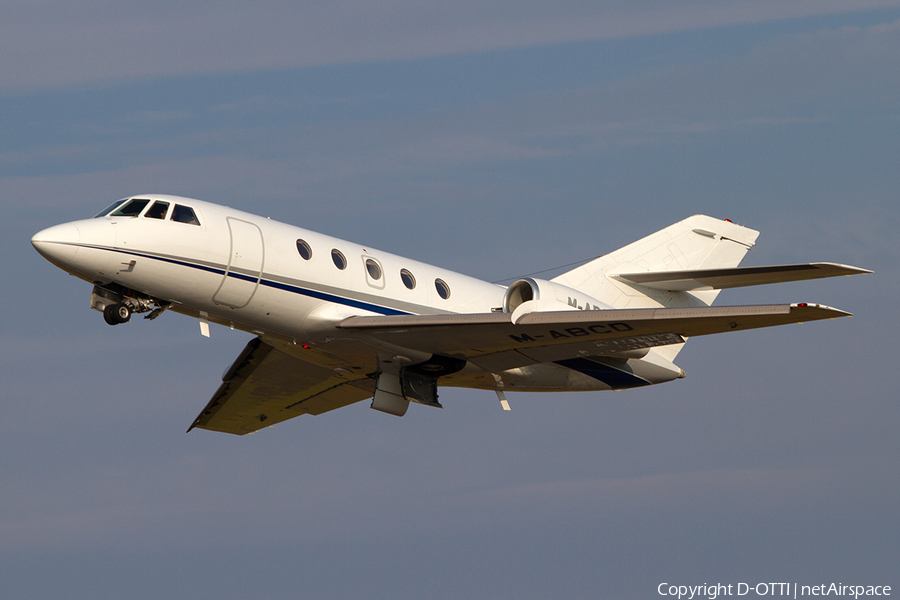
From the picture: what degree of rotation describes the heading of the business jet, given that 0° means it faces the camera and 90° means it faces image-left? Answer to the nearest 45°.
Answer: approximately 45°
